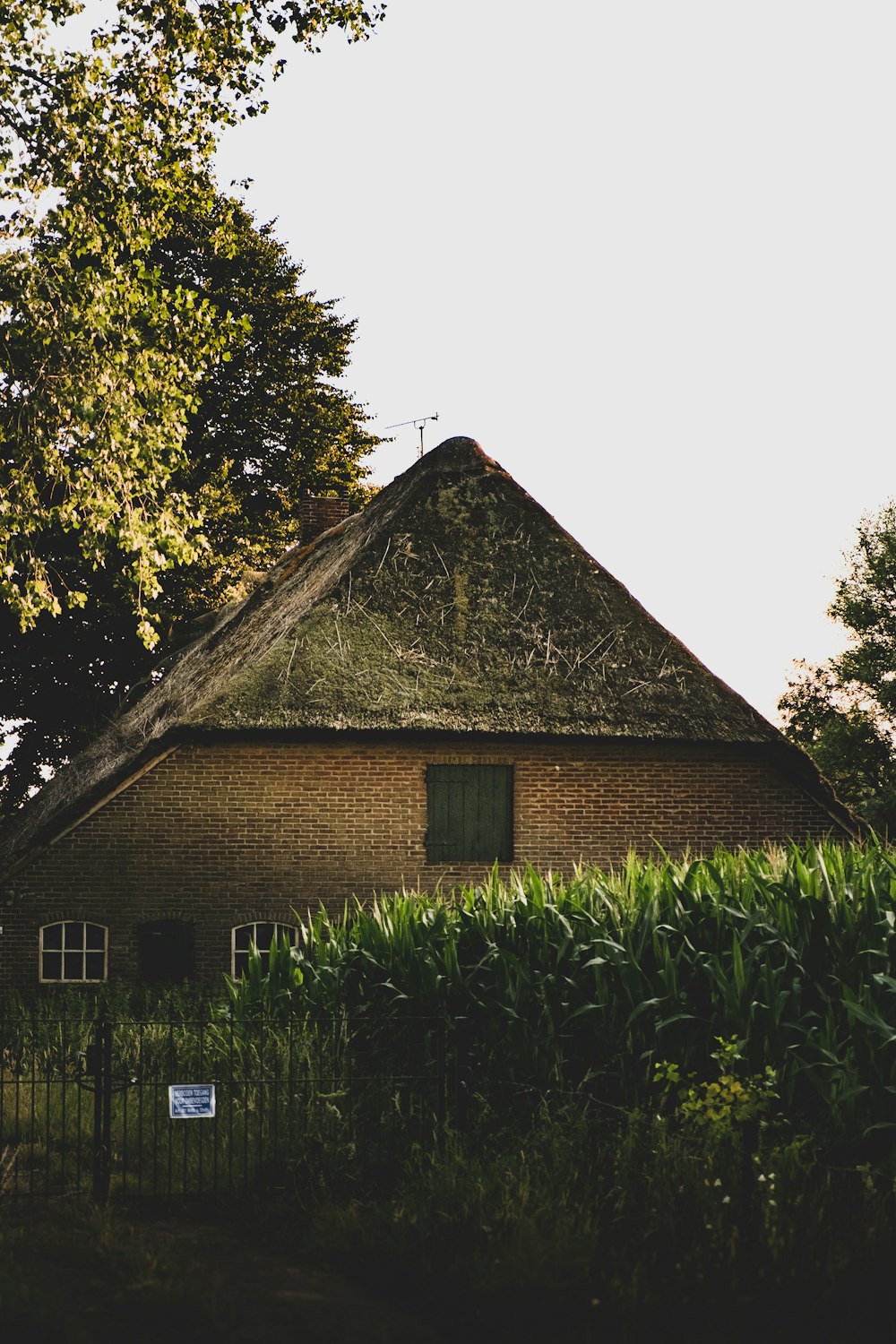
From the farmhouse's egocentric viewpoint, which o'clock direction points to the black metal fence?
The black metal fence is roughly at 12 o'clock from the farmhouse.

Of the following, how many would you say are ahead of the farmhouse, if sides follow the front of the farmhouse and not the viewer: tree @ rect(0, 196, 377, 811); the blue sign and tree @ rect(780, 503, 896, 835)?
1

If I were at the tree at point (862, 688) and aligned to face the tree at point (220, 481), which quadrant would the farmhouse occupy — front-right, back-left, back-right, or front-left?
front-left

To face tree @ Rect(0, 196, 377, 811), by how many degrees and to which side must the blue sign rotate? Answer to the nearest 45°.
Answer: approximately 180°

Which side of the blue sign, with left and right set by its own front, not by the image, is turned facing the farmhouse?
back

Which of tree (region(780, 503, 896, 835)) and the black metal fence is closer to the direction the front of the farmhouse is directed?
the black metal fence

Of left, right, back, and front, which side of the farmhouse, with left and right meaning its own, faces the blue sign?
front

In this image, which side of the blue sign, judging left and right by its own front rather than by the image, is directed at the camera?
front

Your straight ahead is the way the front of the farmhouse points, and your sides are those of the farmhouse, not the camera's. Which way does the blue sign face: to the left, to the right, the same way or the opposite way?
the same way

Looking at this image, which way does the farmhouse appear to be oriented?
toward the camera

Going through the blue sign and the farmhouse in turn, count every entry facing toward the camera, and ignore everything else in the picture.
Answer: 2
